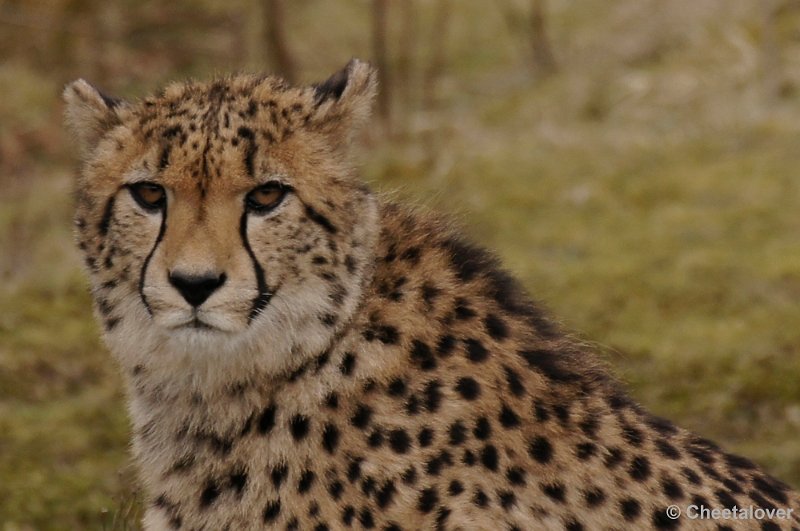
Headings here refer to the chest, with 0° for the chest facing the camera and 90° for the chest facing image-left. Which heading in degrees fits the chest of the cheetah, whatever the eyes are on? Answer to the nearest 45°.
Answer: approximately 45°
